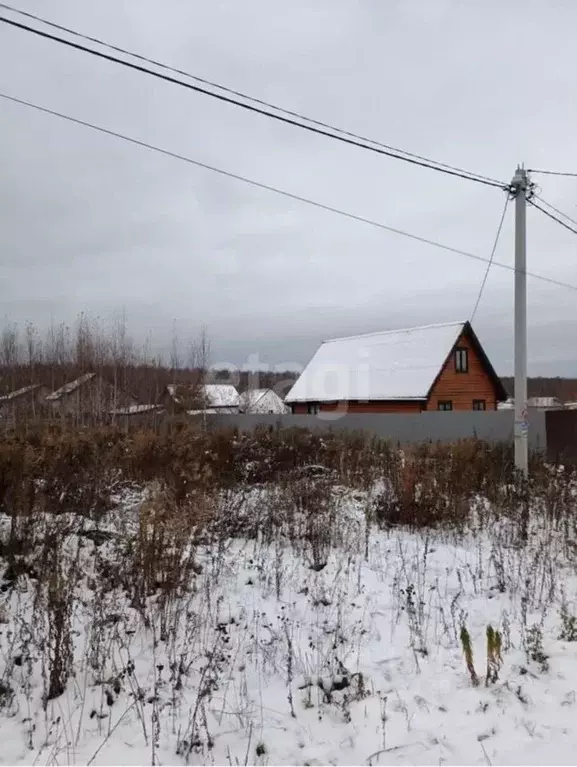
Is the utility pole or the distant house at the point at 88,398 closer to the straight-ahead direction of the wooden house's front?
the utility pole

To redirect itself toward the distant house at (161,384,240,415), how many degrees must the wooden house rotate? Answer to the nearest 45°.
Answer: approximately 135° to its right

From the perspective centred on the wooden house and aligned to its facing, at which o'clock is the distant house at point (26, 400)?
The distant house is roughly at 4 o'clock from the wooden house.

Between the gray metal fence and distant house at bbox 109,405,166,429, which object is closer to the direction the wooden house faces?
the gray metal fence

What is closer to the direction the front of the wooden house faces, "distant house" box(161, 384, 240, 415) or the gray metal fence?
the gray metal fence

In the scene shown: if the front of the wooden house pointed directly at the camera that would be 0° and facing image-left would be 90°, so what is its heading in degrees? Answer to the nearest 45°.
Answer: approximately 315°

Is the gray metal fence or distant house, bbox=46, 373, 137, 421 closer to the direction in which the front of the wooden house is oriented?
the gray metal fence

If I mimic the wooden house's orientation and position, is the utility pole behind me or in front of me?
in front

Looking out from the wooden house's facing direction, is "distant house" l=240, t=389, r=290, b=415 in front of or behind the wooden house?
behind

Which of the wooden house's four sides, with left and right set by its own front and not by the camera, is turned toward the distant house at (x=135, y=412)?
back
